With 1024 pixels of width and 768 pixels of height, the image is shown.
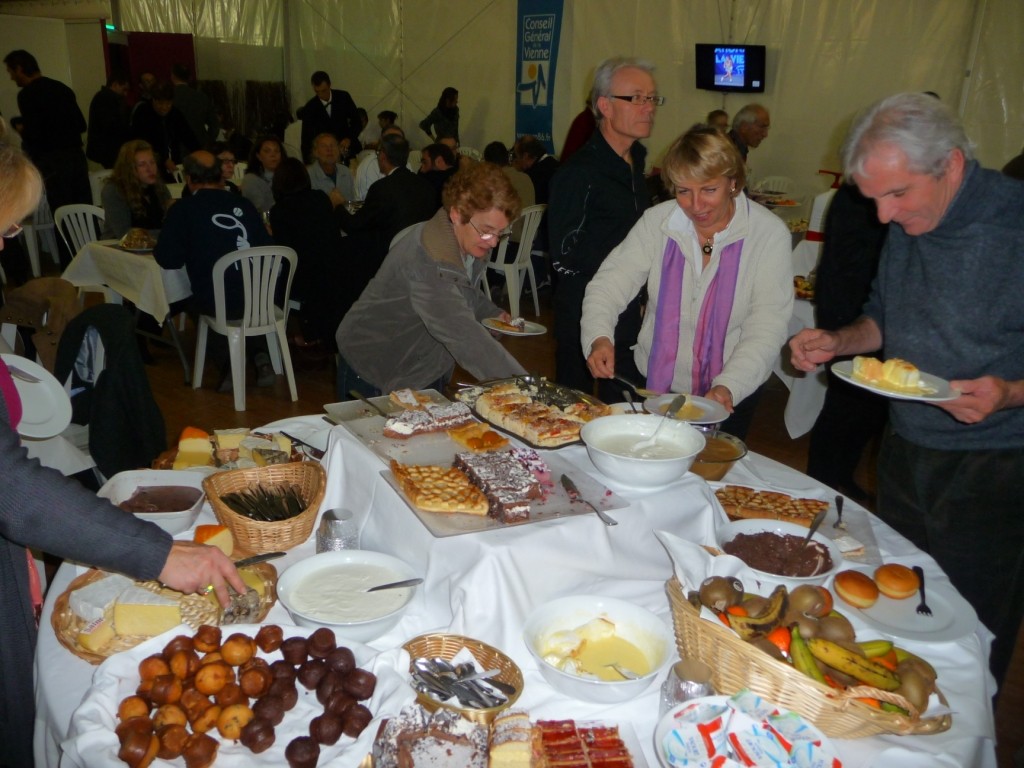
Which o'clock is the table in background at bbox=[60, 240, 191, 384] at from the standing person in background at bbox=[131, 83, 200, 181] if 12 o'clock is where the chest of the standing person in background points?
The table in background is roughly at 12 o'clock from the standing person in background.

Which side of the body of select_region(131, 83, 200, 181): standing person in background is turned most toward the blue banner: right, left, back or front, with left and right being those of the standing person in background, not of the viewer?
left

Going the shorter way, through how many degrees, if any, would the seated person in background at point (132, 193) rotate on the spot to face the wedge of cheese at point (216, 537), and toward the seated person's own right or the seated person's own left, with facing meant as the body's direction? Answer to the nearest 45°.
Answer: approximately 45° to the seated person's own right

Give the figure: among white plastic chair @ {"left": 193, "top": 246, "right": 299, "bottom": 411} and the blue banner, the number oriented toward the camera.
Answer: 1

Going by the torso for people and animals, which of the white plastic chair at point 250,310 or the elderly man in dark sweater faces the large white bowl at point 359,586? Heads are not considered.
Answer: the elderly man in dark sweater

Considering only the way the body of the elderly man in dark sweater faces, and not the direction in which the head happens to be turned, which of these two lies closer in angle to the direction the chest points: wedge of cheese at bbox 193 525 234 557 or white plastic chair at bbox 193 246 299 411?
the wedge of cheese

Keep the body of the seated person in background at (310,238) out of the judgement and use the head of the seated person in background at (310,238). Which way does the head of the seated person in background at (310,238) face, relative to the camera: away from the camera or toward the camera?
away from the camera

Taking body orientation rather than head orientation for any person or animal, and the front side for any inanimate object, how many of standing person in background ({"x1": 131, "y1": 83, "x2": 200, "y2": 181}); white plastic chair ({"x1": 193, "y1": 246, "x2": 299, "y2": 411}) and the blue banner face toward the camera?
2

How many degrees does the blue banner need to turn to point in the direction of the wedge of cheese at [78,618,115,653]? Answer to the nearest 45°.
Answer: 0° — it already faces it

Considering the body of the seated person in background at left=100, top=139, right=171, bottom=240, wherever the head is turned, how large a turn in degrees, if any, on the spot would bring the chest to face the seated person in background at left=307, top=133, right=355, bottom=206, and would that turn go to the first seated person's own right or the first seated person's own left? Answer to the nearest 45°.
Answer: approximately 90° to the first seated person's own left

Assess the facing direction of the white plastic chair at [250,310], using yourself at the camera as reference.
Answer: facing away from the viewer and to the left of the viewer

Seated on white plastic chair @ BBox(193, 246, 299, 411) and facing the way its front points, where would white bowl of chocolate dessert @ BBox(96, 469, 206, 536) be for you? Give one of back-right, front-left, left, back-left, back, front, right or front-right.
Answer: back-left
